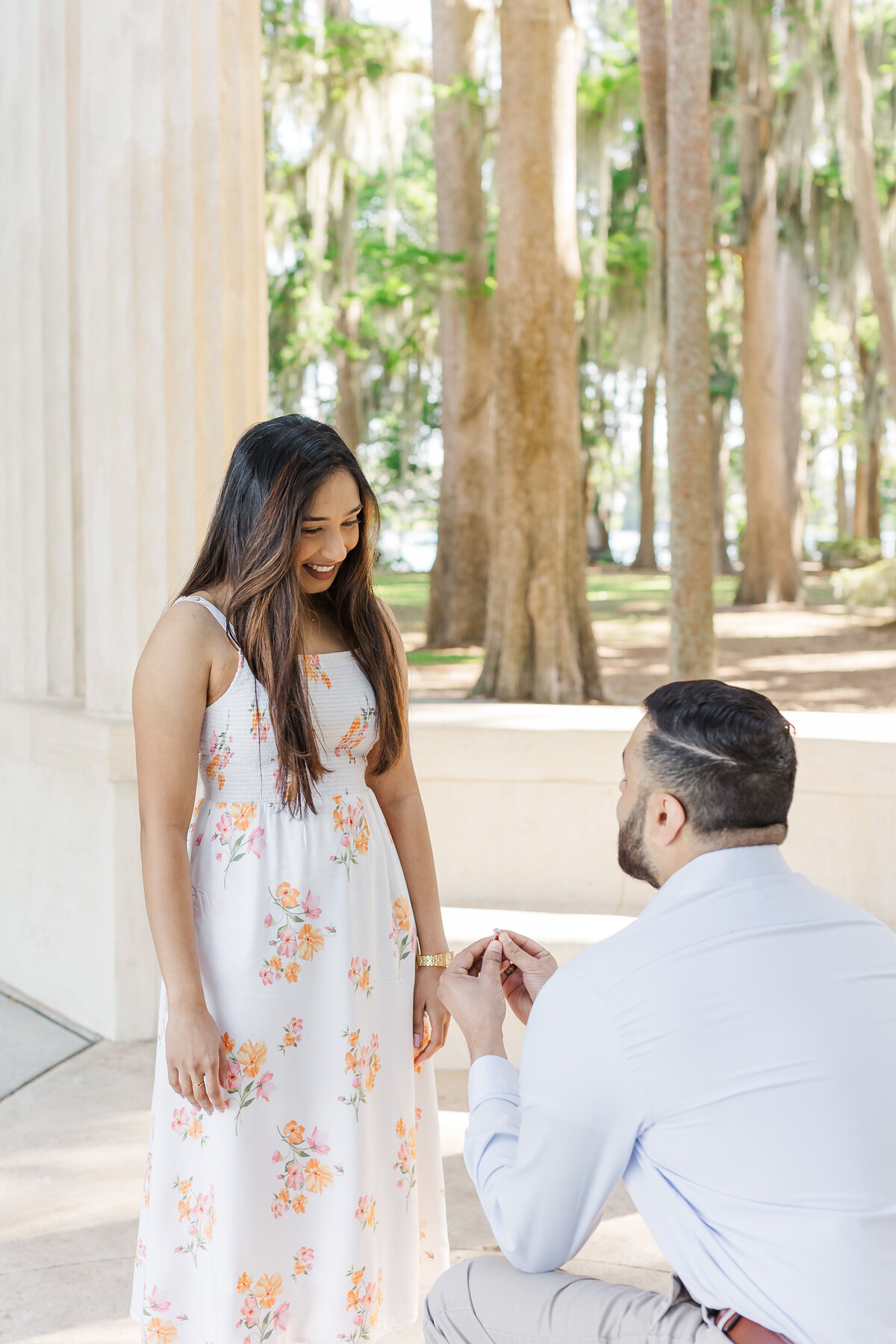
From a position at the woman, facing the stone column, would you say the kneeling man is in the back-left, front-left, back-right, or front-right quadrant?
back-right

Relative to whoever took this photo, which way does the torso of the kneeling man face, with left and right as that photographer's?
facing away from the viewer and to the left of the viewer

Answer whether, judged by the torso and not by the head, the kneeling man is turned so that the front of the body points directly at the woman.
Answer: yes

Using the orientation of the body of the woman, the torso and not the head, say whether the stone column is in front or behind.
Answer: behind

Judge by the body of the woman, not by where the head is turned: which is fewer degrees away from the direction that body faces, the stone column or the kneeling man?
the kneeling man

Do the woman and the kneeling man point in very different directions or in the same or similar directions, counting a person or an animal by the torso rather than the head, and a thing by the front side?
very different directions

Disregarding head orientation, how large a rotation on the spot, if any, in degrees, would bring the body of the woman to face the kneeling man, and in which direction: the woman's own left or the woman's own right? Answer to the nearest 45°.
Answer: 0° — they already face them
